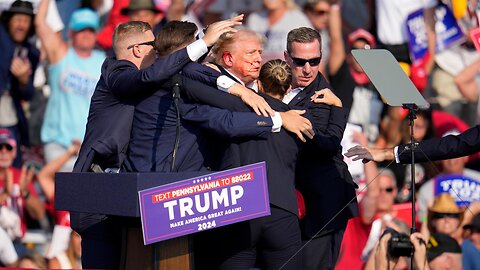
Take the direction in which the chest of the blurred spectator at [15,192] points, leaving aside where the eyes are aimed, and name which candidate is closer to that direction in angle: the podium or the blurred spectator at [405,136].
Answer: the podium

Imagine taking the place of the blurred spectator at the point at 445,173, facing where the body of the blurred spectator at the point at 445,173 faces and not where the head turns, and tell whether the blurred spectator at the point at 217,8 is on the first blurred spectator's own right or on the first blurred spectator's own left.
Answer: on the first blurred spectator's own right

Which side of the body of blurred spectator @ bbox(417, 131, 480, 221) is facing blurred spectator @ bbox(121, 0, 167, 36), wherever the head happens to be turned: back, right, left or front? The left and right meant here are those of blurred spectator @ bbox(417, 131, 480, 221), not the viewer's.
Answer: right

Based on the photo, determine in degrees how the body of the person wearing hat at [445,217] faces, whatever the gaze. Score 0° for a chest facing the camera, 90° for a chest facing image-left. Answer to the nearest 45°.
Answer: approximately 0°

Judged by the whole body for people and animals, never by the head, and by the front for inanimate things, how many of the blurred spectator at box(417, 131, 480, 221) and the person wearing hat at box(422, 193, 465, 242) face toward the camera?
2
